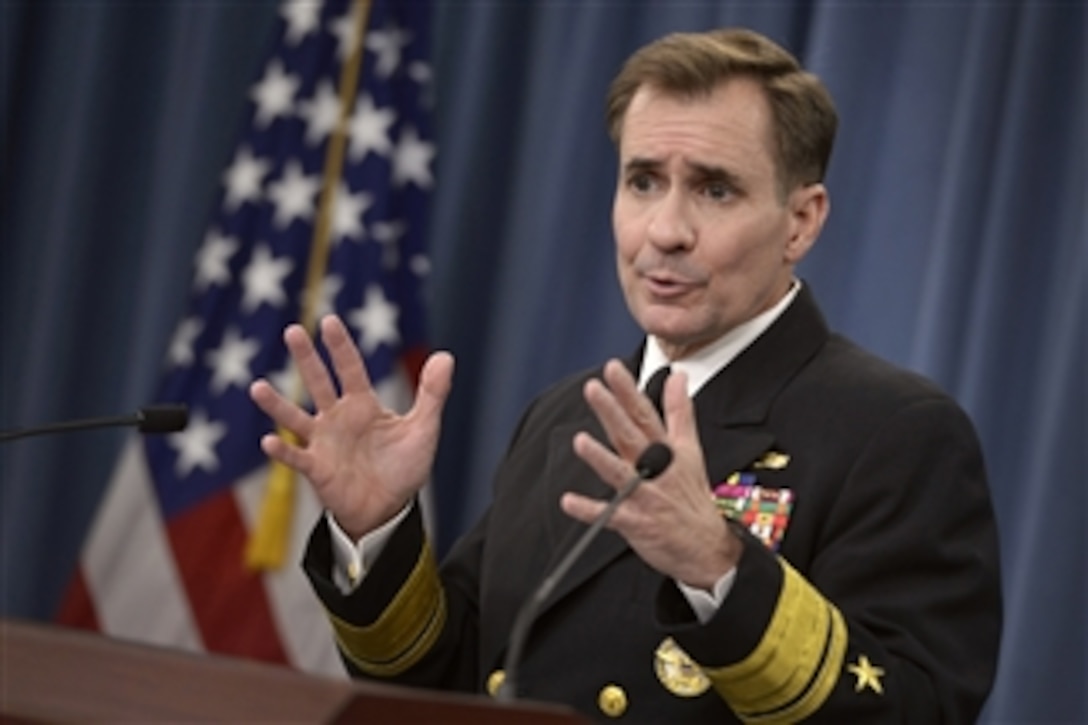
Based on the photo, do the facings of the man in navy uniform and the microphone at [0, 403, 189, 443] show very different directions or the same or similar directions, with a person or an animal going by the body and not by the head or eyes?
very different directions

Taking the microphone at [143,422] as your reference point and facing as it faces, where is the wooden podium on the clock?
The wooden podium is roughly at 3 o'clock from the microphone.

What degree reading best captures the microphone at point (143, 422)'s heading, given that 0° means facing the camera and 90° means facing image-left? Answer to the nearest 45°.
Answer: approximately 270°

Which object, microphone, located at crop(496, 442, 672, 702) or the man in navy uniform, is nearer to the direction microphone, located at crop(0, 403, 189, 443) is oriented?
the man in navy uniform

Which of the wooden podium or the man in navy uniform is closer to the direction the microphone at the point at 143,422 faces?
the man in navy uniform

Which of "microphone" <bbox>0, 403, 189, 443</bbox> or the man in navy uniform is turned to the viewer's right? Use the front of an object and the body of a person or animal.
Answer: the microphone

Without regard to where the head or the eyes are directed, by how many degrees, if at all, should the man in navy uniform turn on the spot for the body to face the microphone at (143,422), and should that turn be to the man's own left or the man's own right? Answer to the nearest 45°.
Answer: approximately 45° to the man's own right

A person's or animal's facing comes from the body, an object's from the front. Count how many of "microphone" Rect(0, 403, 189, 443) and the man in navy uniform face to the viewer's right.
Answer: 1

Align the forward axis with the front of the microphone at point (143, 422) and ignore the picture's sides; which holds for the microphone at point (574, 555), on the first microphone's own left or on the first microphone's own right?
on the first microphone's own right

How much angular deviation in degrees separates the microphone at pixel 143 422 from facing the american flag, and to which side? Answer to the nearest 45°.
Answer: approximately 90° to its left

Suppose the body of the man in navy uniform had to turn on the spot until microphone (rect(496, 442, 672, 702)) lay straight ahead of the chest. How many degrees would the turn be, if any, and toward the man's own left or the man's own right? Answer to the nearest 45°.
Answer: approximately 45° to the man's own left
